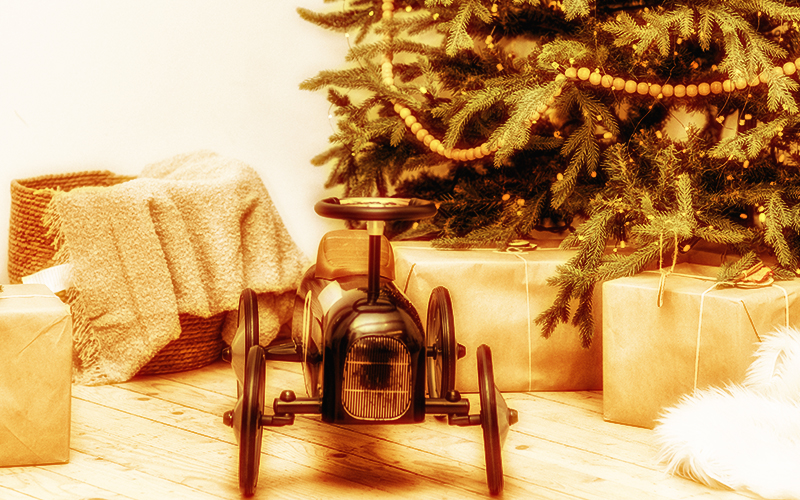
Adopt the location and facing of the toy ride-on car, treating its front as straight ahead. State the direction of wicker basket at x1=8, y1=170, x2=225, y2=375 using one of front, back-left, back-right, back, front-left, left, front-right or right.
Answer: back-right

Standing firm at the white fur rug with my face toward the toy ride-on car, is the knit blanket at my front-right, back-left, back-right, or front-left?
front-right

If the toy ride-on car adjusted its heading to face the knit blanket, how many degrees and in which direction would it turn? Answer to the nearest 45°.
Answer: approximately 135° to its right

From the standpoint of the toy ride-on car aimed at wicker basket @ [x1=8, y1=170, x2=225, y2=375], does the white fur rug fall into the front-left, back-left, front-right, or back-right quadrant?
back-right

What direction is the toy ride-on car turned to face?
toward the camera

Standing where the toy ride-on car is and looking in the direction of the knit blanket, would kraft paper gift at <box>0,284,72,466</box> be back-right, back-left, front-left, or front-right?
front-left

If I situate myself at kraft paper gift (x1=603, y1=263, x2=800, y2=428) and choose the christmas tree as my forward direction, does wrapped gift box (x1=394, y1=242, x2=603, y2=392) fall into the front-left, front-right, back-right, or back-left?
front-left
